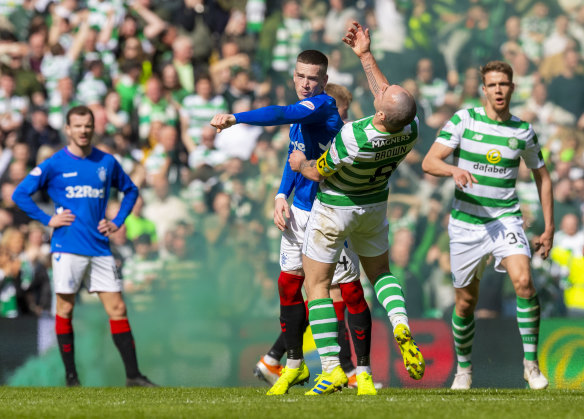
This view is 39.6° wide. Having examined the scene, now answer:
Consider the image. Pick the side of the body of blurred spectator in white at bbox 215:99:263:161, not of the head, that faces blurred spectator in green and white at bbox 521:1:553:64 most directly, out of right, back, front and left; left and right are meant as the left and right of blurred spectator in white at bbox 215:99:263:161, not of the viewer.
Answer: left

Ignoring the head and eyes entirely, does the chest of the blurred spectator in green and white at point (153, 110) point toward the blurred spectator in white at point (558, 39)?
no

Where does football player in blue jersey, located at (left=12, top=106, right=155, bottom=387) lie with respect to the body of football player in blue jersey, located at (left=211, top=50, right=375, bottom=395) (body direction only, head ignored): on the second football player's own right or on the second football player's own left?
on the second football player's own right

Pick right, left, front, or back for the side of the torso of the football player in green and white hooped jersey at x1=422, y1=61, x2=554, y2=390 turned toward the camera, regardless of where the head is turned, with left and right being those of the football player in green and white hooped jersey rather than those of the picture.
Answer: front

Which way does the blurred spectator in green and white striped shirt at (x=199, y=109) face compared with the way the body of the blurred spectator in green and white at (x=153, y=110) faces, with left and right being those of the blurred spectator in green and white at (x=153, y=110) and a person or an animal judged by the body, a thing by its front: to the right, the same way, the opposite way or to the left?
the same way

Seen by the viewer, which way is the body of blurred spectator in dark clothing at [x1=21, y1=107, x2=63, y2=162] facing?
toward the camera

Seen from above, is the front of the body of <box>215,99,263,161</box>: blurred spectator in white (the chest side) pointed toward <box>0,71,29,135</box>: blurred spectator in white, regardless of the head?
no

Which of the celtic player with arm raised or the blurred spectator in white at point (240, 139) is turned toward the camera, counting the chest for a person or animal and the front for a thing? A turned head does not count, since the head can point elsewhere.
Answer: the blurred spectator in white

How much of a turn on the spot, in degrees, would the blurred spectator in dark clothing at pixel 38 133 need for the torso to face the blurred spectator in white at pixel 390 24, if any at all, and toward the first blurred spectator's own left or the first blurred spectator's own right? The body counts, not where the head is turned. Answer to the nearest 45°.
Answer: approximately 90° to the first blurred spectator's own left

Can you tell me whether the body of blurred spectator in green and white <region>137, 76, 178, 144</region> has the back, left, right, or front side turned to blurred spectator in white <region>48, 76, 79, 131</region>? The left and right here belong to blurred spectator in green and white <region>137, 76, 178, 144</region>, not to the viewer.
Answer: right

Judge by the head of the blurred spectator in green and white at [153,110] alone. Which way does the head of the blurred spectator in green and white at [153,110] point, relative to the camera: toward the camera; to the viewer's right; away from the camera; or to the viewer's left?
toward the camera

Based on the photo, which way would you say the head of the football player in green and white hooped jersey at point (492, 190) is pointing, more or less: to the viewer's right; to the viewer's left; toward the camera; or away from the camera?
toward the camera

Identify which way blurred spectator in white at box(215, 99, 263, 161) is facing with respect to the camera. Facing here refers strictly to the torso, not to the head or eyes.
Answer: toward the camera

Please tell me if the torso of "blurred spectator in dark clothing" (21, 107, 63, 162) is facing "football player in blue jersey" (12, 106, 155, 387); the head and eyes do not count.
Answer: yes

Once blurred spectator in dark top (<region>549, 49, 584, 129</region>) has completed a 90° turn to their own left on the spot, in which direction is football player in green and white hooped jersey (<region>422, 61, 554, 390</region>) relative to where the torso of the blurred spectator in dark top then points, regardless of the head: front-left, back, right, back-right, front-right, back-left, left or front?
right

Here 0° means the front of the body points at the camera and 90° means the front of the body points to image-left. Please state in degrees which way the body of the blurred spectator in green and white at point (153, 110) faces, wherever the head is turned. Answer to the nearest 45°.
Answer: approximately 0°

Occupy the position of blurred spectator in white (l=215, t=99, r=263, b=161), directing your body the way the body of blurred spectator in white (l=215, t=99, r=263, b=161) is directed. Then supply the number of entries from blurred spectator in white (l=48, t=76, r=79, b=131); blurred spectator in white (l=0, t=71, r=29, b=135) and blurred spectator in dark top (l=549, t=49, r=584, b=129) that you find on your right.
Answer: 2

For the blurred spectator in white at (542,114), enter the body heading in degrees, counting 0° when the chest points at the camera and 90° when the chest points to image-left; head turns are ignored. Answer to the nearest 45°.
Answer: approximately 0°
